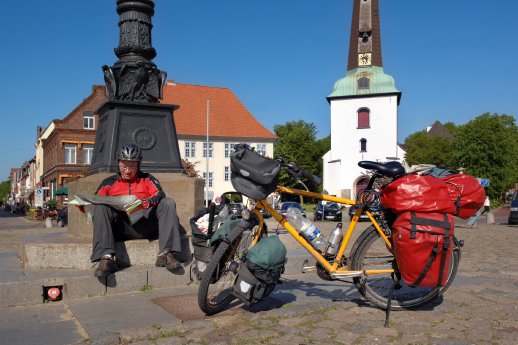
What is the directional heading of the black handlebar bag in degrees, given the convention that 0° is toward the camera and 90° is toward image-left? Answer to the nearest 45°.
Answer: approximately 45°

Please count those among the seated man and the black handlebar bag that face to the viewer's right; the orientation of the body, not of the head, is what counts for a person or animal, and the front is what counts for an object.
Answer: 0

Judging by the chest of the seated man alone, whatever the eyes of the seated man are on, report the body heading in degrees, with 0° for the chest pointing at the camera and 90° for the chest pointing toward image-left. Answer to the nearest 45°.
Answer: approximately 0°

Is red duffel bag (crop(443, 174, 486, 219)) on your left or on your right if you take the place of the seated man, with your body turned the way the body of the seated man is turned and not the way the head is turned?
on your left

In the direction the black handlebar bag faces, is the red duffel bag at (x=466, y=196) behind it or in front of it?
behind

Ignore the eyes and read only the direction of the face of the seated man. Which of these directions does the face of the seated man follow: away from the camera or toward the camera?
toward the camera

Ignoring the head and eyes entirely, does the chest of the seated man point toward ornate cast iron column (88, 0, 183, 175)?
no

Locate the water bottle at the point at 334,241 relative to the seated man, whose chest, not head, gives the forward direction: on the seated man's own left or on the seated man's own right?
on the seated man's own left

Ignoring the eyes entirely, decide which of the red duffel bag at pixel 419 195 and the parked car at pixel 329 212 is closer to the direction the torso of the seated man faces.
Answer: the red duffel bag

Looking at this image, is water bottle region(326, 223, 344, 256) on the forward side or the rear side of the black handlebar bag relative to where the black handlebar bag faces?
on the rear side

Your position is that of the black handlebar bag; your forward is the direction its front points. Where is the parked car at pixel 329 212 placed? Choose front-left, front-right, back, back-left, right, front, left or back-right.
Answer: back-right

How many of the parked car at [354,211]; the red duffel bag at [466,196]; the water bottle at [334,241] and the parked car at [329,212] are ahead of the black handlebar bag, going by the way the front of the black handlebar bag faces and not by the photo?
0

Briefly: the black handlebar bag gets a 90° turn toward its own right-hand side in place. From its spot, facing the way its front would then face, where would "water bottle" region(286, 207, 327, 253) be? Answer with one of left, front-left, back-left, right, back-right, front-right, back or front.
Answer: right
